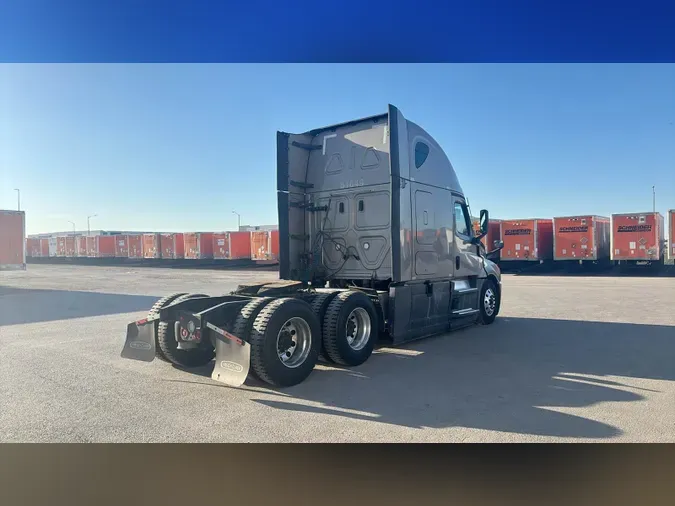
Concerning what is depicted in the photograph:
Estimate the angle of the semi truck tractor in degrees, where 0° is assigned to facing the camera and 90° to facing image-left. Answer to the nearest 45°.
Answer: approximately 225°
